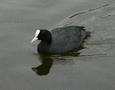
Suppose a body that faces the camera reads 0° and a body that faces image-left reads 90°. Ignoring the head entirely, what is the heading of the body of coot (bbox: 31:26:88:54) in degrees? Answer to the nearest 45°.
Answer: approximately 90°
